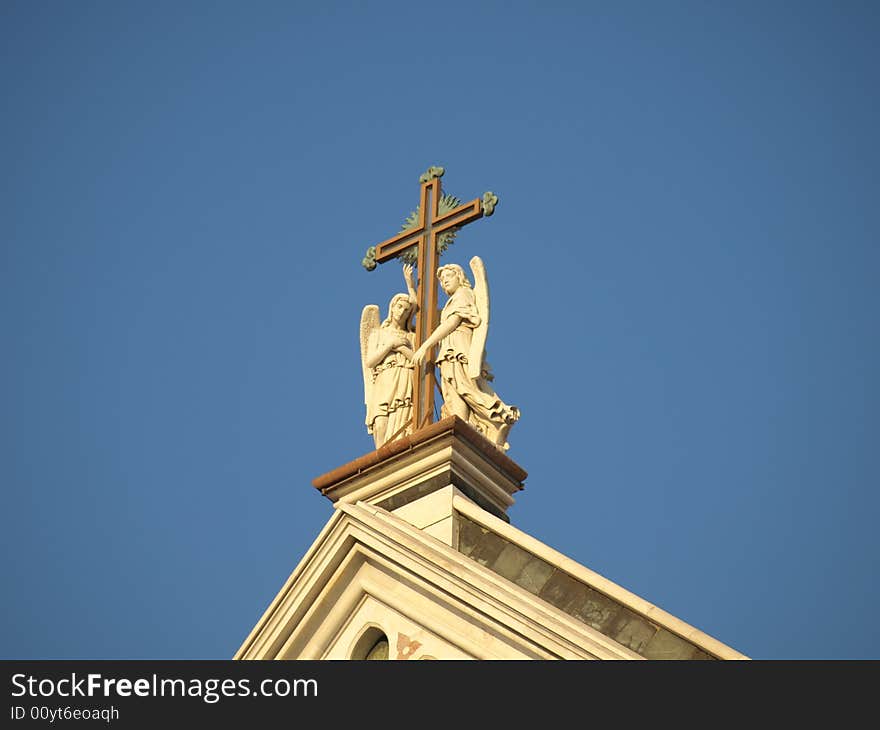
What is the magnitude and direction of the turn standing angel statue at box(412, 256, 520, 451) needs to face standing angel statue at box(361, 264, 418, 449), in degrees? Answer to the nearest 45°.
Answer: approximately 90° to its right

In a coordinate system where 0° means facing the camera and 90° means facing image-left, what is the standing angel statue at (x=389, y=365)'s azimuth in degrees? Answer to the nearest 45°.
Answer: approximately 0°

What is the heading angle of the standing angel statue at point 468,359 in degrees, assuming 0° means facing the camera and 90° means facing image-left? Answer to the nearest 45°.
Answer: approximately 45°

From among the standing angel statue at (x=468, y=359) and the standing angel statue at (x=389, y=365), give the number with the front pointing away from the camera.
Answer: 0

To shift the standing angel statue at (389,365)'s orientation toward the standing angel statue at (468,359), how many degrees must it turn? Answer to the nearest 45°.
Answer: approximately 45° to its left
